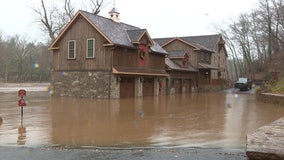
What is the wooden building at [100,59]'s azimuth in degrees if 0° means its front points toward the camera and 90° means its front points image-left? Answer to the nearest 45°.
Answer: approximately 315°
